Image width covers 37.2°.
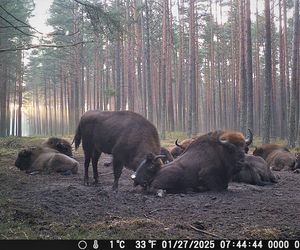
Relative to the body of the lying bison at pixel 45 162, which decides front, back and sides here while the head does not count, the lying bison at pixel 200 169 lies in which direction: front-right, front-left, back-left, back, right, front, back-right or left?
back-left

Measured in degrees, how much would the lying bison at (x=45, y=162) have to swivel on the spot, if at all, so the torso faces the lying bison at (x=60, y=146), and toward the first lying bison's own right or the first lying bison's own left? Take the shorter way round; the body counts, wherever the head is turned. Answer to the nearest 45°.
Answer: approximately 90° to the first lying bison's own right

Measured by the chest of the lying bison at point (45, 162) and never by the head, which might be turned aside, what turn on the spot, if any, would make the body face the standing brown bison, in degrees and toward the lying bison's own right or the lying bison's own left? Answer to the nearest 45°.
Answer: approximately 135° to the lying bison's own left

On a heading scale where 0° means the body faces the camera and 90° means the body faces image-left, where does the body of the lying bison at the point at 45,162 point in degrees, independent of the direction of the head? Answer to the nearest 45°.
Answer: approximately 90°

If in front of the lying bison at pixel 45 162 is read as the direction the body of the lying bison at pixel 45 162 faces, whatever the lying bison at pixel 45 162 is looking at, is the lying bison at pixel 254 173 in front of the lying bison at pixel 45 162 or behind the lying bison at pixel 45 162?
behind

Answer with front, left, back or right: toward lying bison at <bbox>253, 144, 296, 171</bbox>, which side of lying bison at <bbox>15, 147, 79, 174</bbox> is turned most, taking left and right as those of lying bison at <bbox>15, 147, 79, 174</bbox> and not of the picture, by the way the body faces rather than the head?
back

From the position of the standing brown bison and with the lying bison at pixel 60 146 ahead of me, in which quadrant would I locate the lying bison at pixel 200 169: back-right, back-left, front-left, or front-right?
back-right
